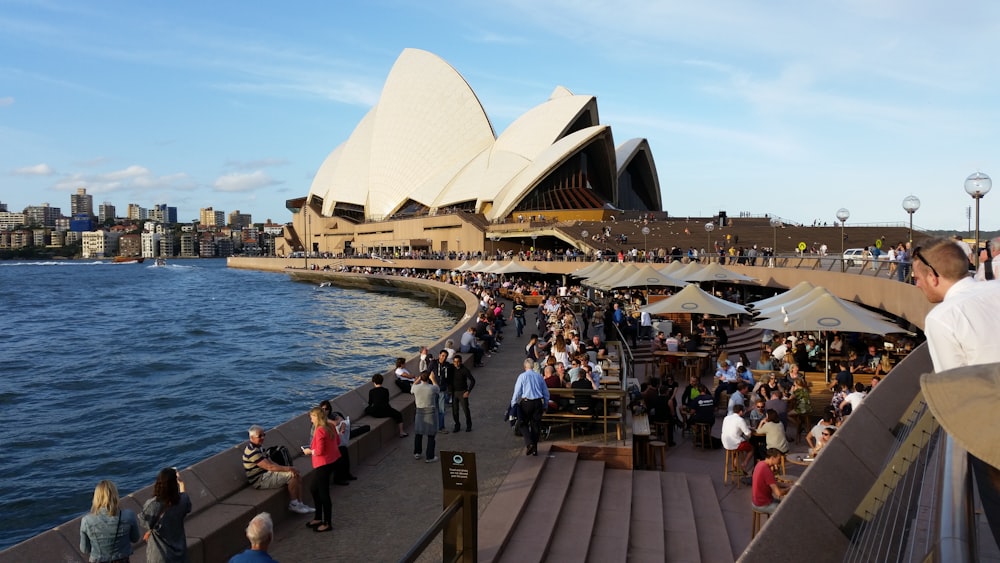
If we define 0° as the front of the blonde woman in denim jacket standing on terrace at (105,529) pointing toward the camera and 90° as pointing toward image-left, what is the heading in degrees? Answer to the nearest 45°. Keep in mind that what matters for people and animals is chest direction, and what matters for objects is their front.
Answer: approximately 180°

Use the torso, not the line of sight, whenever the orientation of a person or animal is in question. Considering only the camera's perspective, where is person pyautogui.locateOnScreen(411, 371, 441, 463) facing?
facing away from the viewer

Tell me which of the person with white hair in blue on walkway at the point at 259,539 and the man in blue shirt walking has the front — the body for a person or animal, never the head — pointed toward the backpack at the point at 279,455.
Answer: the person with white hair in blue on walkway

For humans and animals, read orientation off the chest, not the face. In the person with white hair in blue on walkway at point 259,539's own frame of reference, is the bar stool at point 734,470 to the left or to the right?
on their right

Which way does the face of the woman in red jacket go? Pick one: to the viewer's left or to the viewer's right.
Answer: to the viewer's left

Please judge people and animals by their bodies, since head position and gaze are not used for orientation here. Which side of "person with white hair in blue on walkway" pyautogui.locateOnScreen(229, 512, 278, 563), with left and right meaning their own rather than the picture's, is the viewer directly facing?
back

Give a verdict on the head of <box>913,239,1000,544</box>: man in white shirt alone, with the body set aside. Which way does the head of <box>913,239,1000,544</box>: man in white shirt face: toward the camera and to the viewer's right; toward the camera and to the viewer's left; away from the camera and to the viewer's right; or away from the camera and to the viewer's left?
away from the camera and to the viewer's left

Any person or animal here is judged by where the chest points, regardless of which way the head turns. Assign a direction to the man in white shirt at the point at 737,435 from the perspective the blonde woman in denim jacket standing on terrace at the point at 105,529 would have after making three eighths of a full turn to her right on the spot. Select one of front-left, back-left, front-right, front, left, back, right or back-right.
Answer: front-left

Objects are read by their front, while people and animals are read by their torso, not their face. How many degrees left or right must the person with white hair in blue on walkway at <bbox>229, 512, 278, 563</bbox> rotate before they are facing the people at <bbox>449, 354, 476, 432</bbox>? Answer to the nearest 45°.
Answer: approximately 45° to their right
